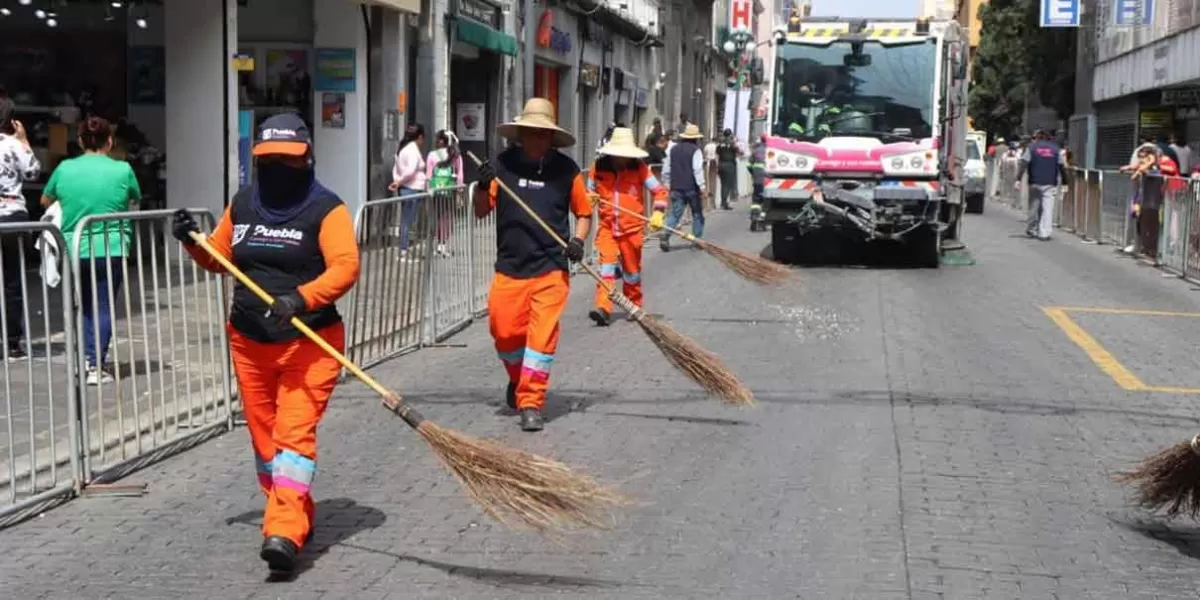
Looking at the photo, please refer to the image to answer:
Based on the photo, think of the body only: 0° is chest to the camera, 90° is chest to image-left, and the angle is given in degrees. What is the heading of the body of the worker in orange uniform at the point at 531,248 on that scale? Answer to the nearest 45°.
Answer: approximately 0°

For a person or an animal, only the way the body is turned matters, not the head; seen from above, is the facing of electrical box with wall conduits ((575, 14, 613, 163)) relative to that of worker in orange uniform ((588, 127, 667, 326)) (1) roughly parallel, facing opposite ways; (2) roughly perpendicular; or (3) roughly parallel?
roughly perpendicular

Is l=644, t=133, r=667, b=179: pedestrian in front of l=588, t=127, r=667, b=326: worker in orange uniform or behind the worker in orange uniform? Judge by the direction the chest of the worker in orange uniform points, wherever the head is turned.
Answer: behind

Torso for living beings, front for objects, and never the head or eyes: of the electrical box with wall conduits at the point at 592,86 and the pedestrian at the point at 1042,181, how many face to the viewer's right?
1

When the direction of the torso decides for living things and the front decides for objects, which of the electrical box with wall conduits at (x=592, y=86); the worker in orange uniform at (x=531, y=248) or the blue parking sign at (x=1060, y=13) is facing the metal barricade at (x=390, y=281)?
the blue parking sign

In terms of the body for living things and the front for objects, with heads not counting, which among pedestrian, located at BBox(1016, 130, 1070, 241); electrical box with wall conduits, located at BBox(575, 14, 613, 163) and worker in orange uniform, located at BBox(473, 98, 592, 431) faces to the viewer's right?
the electrical box with wall conduits

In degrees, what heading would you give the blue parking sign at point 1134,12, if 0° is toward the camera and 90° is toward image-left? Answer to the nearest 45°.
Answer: approximately 0°

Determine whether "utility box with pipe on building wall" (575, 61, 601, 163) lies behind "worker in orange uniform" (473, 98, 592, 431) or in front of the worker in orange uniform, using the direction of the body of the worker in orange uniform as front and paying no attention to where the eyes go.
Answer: behind

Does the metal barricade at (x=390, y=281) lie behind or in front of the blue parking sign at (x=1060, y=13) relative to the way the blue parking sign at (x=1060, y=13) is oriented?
in front
